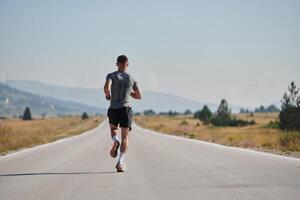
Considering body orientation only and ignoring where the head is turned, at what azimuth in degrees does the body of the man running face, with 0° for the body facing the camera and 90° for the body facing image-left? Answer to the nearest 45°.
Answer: approximately 180°
